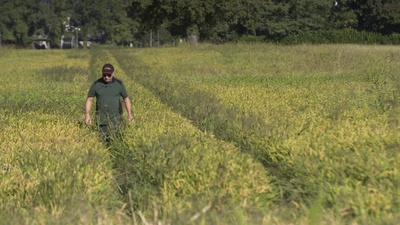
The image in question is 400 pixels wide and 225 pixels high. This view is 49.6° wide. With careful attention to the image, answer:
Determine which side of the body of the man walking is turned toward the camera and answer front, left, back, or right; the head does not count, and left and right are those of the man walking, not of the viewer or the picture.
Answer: front
